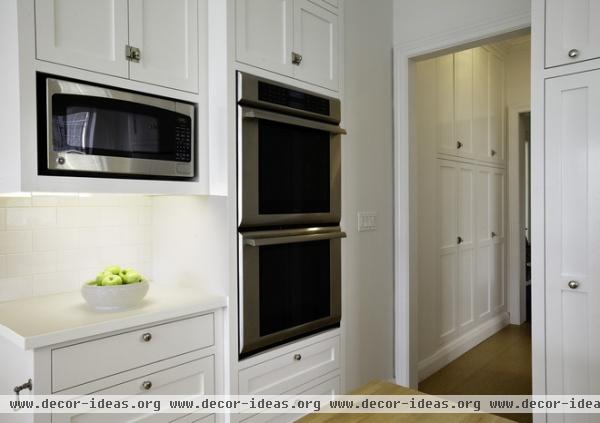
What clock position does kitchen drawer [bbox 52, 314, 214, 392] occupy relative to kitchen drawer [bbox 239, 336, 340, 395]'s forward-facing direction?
kitchen drawer [bbox 52, 314, 214, 392] is roughly at 3 o'clock from kitchen drawer [bbox 239, 336, 340, 395].

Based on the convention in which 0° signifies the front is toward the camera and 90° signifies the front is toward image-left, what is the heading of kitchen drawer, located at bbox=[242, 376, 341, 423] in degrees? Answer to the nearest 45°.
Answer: approximately 315°
